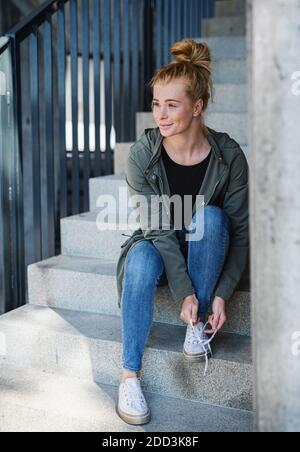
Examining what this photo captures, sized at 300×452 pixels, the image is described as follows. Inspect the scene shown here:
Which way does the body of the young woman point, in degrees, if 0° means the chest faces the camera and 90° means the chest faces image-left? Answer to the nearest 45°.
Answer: approximately 0°

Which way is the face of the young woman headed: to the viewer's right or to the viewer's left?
to the viewer's left

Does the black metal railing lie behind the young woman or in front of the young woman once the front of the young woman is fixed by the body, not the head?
behind
